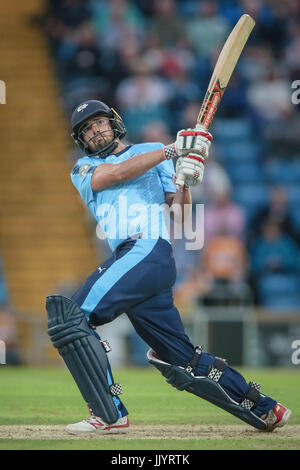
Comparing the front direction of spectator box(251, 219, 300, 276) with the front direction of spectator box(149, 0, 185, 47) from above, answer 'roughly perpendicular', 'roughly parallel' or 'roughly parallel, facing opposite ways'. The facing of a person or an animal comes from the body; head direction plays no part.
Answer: roughly parallel

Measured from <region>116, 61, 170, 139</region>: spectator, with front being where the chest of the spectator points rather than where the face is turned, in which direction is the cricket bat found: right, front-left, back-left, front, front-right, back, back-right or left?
front

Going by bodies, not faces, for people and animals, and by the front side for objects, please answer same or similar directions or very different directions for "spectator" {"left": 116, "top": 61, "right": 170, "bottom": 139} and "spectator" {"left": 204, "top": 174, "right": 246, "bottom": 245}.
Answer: same or similar directions

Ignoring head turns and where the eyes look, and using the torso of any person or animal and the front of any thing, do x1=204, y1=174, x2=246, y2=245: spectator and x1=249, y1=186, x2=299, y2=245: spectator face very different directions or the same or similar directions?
same or similar directions

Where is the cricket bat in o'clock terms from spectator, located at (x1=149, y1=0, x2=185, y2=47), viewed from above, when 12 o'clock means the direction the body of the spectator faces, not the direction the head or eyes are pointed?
The cricket bat is roughly at 12 o'clock from the spectator.

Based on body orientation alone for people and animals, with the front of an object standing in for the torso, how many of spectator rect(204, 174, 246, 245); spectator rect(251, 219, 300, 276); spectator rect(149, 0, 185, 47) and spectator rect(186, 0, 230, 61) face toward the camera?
4

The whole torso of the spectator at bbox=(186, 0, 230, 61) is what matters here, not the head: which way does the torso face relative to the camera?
toward the camera

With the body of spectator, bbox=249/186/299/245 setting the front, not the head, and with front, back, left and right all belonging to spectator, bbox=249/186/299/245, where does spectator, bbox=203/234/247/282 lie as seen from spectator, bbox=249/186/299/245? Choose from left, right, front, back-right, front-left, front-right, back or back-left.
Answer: front-right

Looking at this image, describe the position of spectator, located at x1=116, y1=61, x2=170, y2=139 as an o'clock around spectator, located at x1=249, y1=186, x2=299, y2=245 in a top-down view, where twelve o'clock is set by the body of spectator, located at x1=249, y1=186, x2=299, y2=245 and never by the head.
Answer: spectator, located at x1=116, y1=61, x2=170, y2=139 is roughly at 4 o'clock from spectator, located at x1=249, y1=186, x2=299, y2=245.

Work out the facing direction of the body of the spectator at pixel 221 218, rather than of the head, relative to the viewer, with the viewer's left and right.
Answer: facing the viewer

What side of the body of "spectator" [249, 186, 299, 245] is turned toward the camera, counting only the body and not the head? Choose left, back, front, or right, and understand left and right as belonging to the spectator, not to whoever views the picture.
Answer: front

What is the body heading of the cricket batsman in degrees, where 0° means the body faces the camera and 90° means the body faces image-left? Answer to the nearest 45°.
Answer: approximately 45°

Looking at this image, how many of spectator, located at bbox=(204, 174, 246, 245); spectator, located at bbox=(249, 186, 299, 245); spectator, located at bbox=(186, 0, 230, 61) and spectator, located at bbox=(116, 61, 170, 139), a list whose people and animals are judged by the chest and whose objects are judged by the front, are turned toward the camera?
4

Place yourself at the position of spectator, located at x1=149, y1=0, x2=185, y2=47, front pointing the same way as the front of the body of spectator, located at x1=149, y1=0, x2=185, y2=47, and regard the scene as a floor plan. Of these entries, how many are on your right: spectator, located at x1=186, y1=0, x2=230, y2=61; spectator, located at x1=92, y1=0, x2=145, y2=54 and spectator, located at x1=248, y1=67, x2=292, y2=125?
1

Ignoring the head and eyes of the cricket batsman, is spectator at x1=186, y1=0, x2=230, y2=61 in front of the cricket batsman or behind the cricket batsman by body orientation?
behind
